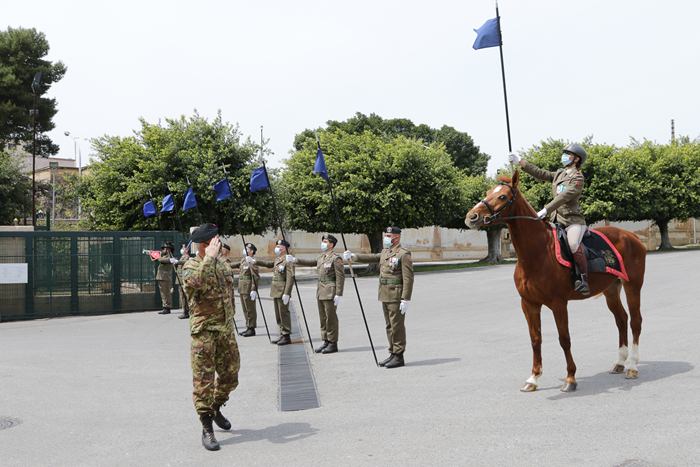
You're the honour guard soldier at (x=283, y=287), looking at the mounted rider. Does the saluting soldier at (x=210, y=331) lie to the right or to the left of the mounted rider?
right

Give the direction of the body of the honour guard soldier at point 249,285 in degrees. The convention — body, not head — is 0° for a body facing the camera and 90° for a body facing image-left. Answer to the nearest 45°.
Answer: approximately 45°

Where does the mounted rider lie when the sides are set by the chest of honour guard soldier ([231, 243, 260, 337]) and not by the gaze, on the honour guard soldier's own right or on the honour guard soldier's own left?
on the honour guard soldier's own left

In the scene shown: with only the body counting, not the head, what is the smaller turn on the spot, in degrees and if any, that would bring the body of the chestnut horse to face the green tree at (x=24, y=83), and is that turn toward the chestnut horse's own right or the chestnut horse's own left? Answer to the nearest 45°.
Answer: approximately 90° to the chestnut horse's own right

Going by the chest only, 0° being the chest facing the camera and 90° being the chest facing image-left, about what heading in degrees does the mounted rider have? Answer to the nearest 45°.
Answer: approximately 45°

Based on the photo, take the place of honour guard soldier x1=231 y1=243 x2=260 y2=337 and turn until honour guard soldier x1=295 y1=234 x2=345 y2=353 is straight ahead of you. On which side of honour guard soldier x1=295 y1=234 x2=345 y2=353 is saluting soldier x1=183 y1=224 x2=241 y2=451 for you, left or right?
right

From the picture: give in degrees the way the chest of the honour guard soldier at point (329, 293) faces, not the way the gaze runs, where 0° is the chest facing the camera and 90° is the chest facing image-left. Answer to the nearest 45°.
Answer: approximately 45°
